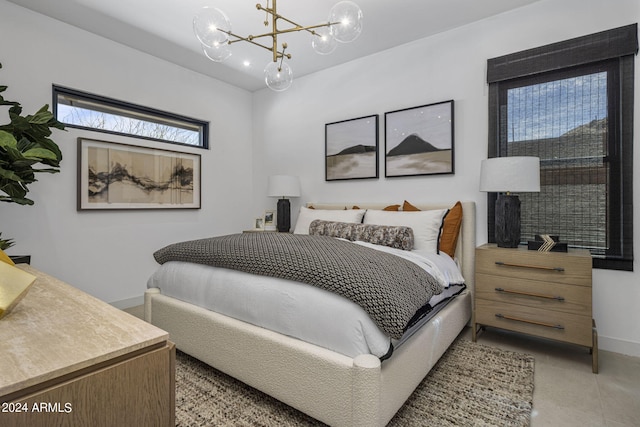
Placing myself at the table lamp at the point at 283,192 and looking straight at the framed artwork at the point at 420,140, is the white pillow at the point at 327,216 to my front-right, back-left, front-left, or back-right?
front-right

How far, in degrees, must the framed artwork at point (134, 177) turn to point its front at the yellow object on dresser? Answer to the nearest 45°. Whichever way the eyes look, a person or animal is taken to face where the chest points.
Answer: approximately 45° to its right

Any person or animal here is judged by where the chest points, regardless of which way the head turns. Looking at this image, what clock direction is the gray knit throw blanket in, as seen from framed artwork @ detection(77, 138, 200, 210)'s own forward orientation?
The gray knit throw blanket is roughly at 1 o'clock from the framed artwork.

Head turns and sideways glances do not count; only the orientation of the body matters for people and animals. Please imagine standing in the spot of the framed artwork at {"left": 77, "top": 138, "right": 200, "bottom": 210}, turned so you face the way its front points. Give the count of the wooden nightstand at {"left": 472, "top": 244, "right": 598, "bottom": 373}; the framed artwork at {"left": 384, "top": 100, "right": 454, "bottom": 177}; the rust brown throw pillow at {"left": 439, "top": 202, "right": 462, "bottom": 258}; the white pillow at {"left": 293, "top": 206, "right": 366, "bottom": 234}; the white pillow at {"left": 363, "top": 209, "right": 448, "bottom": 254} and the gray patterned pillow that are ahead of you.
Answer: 6

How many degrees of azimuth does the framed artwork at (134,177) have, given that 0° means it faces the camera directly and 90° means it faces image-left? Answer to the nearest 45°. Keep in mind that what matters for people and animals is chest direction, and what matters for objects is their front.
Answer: approximately 315°

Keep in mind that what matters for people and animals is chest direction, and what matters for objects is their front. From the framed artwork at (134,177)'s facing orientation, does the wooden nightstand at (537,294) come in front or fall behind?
in front

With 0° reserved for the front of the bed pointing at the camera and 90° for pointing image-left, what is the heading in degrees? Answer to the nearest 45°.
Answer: approximately 45°

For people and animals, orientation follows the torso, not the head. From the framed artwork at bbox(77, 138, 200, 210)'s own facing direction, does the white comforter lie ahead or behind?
ahead

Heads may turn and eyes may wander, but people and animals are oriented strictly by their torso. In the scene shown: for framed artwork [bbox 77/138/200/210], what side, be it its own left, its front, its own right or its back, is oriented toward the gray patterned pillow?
front

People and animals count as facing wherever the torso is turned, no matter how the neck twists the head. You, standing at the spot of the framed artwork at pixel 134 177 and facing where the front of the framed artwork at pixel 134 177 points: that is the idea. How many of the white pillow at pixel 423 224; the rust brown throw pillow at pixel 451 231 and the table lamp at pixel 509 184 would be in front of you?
3

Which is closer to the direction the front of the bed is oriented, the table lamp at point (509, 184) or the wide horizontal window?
the wide horizontal window

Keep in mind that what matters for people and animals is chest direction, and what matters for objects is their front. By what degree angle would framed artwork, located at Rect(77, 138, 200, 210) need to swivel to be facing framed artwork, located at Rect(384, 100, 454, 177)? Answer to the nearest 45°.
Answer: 0° — it already faces it

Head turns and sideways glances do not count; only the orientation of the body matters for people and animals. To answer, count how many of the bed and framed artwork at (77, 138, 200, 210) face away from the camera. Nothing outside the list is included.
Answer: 0

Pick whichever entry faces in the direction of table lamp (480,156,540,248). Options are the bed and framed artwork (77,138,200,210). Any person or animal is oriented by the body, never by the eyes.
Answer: the framed artwork

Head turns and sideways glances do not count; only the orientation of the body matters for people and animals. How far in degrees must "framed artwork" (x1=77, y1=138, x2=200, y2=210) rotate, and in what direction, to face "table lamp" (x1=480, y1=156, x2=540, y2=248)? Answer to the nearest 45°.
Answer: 0° — it already faces it
